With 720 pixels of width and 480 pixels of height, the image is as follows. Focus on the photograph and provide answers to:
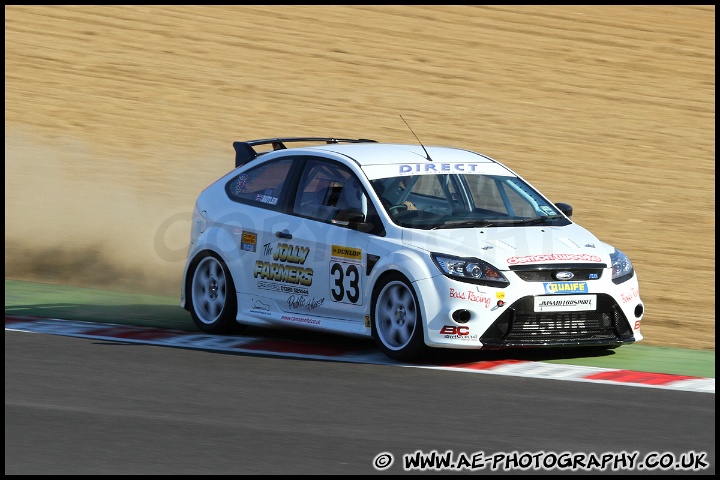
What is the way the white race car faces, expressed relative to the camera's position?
facing the viewer and to the right of the viewer

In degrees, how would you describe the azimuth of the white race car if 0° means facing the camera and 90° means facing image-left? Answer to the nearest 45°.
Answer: approximately 315°
